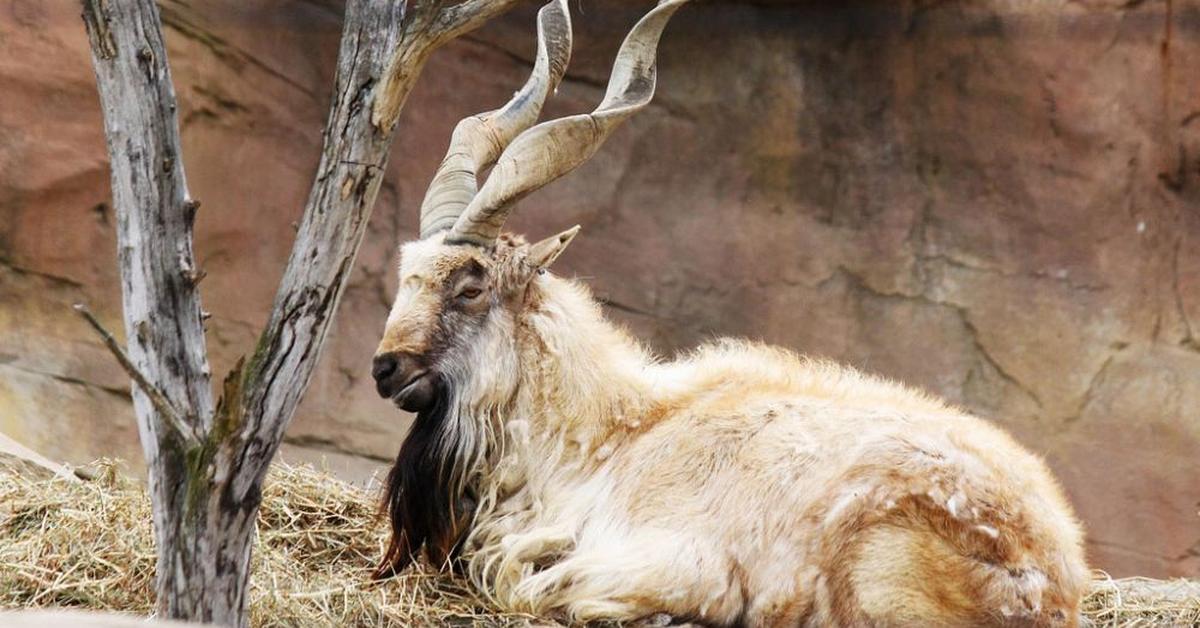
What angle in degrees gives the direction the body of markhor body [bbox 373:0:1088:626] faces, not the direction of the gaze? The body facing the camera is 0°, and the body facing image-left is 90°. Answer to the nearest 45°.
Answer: approximately 90°
